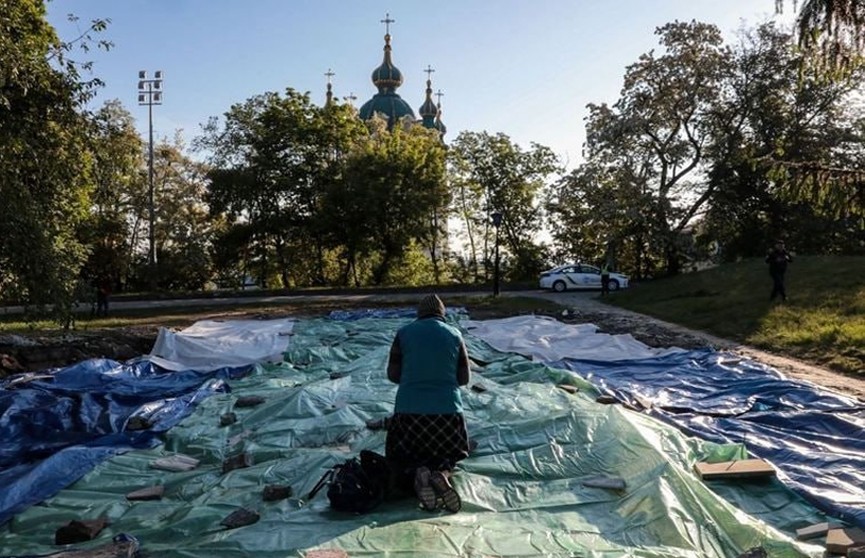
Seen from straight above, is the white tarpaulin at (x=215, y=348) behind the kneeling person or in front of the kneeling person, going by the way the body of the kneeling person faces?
in front

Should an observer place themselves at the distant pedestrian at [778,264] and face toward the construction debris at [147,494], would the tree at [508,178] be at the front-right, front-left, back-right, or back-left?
back-right

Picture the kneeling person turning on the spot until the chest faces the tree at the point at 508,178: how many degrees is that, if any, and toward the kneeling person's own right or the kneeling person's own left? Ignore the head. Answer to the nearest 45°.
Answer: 0° — they already face it

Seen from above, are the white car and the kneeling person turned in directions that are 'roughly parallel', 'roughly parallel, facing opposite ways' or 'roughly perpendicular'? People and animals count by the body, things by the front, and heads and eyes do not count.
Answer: roughly perpendicular

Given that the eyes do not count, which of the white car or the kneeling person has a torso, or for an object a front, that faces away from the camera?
the kneeling person

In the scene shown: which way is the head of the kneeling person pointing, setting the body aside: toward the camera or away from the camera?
away from the camera

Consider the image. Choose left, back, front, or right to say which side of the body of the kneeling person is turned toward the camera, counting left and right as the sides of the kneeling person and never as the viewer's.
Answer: back

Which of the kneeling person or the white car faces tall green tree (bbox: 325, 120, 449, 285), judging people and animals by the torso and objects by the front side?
the kneeling person
